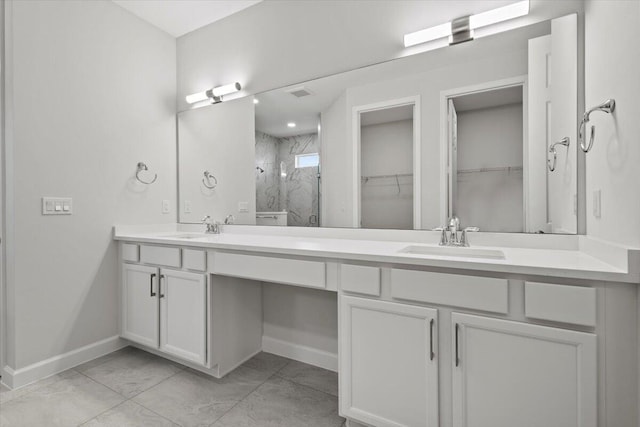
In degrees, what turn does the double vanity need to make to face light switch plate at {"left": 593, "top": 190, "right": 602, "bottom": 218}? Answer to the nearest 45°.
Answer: approximately 135° to its left

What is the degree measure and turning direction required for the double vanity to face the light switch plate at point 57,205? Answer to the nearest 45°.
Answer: approximately 45° to its right

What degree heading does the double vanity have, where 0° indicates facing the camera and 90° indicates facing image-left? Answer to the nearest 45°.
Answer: approximately 45°
